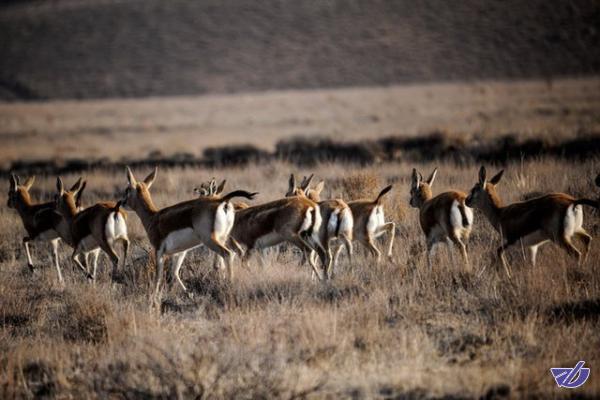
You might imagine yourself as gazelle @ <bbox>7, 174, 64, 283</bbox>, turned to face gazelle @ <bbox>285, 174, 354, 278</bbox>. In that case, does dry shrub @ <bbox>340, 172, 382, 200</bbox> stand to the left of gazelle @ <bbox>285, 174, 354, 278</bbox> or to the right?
left

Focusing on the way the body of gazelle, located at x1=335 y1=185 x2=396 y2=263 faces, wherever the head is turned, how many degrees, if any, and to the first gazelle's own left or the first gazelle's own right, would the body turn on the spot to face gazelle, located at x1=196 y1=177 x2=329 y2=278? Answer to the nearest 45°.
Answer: approximately 90° to the first gazelle's own left

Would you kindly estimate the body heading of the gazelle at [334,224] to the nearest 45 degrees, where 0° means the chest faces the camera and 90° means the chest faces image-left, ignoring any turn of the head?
approximately 135°

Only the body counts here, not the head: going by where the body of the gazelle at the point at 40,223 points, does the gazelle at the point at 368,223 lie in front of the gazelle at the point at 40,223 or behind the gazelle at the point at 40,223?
behind

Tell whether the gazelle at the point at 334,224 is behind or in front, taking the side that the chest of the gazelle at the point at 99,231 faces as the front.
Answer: behind

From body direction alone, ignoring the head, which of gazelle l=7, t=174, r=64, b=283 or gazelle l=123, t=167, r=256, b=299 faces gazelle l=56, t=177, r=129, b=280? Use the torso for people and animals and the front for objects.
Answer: gazelle l=123, t=167, r=256, b=299

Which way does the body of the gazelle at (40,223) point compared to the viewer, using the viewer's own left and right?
facing to the left of the viewer

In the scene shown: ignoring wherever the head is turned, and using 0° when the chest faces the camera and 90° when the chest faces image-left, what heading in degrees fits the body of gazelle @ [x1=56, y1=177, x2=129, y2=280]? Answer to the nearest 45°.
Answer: approximately 135°

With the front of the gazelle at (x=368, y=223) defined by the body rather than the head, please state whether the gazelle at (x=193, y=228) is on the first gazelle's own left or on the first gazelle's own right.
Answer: on the first gazelle's own left

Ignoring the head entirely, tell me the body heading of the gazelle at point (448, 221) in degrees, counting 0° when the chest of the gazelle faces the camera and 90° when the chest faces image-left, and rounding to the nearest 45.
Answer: approximately 135°

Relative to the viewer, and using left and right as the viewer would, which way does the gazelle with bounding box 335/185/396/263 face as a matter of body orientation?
facing away from the viewer and to the left of the viewer

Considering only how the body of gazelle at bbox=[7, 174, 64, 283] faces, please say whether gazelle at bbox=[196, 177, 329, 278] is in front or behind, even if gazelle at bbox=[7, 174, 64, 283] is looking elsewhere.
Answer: behind
